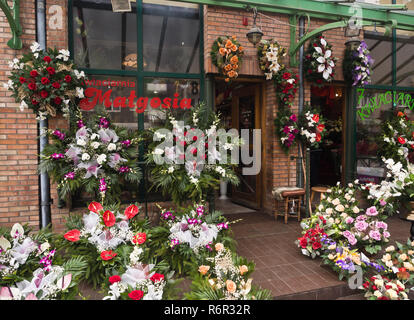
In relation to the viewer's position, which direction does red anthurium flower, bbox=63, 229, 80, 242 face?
facing the viewer and to the left of the viewer

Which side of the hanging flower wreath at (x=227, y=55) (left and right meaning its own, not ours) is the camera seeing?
front

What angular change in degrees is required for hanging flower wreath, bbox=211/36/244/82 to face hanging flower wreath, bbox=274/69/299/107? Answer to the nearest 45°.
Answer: approximately 135° to its left

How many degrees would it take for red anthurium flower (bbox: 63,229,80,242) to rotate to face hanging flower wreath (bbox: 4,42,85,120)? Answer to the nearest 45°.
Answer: approximately 135° to its right

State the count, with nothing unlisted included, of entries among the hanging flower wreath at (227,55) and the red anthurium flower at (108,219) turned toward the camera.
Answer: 2

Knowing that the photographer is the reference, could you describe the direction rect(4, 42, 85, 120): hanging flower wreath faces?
facing the viewer

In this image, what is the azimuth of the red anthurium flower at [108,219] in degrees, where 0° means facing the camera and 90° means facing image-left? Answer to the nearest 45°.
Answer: approximately 0°

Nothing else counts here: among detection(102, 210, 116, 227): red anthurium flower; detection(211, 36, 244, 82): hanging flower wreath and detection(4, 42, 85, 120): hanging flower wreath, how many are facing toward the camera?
3
